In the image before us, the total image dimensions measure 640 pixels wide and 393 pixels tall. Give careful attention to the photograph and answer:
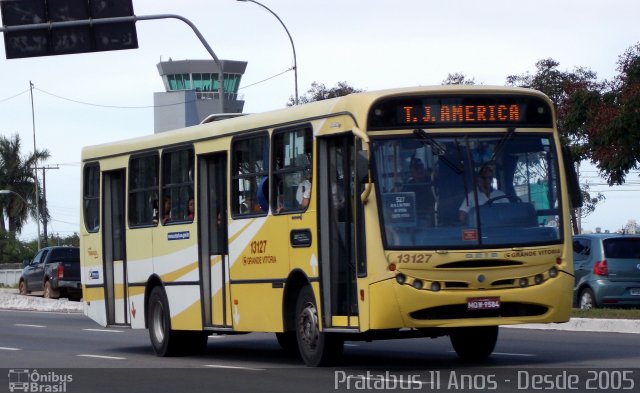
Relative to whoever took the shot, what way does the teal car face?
facing away from the viewer and to the left of the viewer

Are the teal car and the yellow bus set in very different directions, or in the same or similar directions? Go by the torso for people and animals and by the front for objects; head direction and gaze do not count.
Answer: very different directions

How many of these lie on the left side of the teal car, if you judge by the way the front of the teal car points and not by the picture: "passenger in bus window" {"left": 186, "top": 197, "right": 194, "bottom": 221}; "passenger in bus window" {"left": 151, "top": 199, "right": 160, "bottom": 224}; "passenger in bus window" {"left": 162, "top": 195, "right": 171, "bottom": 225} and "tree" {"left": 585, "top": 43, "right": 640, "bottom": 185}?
3

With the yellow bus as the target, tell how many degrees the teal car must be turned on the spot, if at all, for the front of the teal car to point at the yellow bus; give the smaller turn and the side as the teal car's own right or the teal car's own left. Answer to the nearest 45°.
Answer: approximately 135° to the teal car's own left

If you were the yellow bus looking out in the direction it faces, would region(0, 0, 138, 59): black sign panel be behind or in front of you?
behind

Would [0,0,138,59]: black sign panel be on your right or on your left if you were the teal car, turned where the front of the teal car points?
on your left

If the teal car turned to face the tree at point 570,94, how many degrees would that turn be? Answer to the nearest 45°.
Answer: approximately 45° to its right

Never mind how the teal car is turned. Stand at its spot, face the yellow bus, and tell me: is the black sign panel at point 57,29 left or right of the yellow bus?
right

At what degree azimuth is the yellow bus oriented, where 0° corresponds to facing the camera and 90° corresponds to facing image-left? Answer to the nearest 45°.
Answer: approximately 315°
